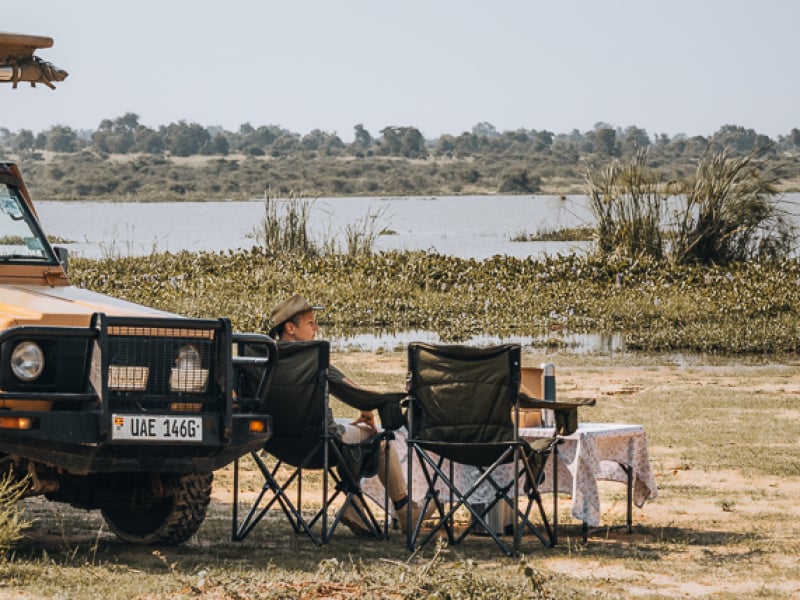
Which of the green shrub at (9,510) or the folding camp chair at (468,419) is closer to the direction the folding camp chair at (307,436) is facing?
the folding camp chair

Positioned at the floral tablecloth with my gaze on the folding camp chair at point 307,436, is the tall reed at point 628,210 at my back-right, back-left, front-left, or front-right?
back-right

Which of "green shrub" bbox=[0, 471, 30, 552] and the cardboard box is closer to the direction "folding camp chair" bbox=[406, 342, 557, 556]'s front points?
the cardboard box

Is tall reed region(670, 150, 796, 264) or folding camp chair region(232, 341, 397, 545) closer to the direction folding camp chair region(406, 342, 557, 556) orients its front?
the tall reed

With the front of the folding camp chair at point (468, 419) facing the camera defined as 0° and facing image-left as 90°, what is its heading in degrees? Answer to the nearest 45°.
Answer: approximately 225°

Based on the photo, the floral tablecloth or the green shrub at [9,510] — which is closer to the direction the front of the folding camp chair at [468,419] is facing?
the floral tablecloth

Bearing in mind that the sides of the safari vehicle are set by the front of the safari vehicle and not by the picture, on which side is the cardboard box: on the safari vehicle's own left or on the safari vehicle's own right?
on the safari vehicle's own left

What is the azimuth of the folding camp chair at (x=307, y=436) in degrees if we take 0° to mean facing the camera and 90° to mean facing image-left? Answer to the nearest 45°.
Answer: approximately 225°

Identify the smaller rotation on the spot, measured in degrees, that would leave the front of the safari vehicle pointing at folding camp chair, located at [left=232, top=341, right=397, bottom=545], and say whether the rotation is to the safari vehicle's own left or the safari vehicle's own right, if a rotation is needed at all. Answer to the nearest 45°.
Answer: approximately 90° to the safari vehicle's own left

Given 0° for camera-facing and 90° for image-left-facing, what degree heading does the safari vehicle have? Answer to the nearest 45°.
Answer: approximately 315°
